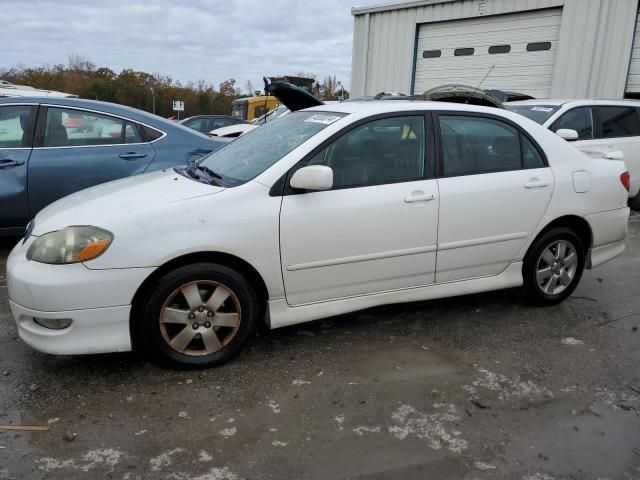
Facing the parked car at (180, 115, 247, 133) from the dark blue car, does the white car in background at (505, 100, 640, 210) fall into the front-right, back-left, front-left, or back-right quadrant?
front-right

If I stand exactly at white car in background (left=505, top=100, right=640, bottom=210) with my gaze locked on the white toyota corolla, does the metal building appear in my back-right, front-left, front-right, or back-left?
back-right

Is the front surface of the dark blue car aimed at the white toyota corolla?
no

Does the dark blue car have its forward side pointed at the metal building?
no
